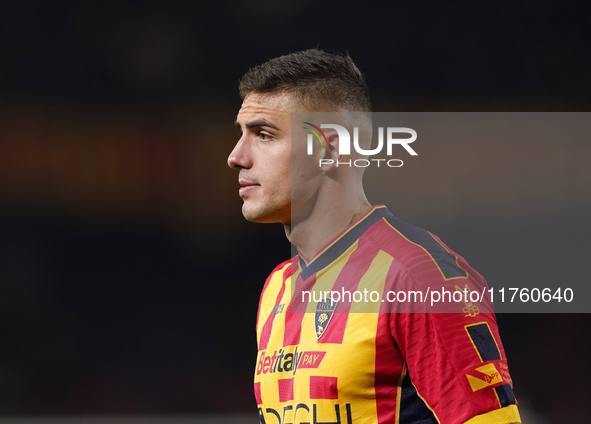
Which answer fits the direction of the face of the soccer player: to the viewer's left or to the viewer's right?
to the viewer's left

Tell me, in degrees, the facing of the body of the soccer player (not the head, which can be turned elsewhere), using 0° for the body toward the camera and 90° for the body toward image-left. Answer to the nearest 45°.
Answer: approximately 45°
